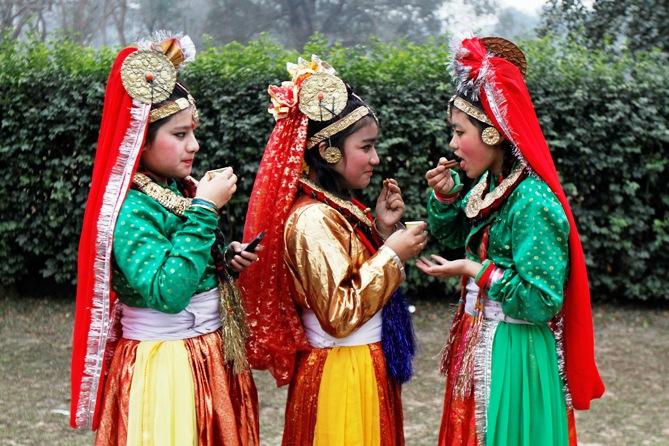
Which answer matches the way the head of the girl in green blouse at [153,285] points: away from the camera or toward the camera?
toward the camera

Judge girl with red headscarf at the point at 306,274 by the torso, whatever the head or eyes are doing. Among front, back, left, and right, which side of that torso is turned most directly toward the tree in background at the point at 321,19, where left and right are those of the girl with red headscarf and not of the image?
left

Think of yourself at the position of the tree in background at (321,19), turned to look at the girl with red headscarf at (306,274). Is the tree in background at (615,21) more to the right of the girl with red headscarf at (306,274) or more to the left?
left

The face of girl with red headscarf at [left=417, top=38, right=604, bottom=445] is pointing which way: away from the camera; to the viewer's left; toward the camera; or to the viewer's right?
to the viewer's left

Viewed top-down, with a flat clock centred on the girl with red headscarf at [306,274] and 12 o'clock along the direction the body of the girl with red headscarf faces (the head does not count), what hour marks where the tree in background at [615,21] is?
The tree in background is roughly at 10 o'clock from the girl with red headscarf.

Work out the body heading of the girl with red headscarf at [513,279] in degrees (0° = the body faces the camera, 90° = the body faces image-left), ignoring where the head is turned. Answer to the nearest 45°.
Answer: approximately 90°

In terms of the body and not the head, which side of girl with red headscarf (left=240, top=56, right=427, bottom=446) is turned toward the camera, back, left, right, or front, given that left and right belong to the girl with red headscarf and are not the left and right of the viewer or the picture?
right

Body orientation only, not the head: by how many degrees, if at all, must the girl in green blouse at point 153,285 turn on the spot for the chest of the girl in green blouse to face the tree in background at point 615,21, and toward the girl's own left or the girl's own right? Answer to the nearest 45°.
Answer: approximately 45° to the girl's own left

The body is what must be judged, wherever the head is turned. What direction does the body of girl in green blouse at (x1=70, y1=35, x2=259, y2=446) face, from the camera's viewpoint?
to the viewer's right

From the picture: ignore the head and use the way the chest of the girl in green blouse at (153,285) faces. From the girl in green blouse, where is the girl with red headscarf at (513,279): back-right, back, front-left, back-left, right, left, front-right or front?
front

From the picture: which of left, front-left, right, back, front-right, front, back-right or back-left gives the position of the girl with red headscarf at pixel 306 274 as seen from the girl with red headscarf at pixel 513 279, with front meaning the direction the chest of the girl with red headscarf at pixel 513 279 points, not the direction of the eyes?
front

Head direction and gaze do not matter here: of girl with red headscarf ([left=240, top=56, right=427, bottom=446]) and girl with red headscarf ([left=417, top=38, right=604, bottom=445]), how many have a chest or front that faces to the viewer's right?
1

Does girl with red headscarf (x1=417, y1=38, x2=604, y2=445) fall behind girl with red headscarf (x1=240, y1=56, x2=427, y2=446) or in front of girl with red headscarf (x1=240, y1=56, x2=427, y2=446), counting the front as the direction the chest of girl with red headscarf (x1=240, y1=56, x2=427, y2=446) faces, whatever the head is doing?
in front

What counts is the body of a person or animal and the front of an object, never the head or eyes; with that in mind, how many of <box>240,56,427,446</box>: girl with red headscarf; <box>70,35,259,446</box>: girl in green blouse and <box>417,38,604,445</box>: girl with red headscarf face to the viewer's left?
1
